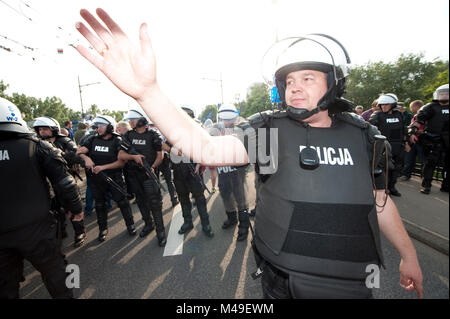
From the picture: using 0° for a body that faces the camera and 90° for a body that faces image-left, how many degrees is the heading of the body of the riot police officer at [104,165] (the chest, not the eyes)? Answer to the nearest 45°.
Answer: approximately 0°

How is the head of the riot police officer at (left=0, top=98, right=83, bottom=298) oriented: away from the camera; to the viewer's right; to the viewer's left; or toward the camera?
away from the camera

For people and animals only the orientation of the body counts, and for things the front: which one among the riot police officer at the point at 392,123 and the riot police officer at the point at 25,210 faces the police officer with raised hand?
the riot police officer at the point at 392,123

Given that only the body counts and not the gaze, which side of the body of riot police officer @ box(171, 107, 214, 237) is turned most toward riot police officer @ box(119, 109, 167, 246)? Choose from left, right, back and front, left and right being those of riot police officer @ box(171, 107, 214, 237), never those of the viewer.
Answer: right

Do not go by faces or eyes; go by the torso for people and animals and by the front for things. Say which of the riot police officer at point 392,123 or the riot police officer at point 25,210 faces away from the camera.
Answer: the riot police officer at point 25,210

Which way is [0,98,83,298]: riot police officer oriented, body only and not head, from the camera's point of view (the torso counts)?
away from the camera

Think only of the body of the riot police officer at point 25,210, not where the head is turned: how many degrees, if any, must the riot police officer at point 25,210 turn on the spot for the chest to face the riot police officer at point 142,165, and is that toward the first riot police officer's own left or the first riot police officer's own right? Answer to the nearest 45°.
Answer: approximately 45° to the first riot police officer's own right
